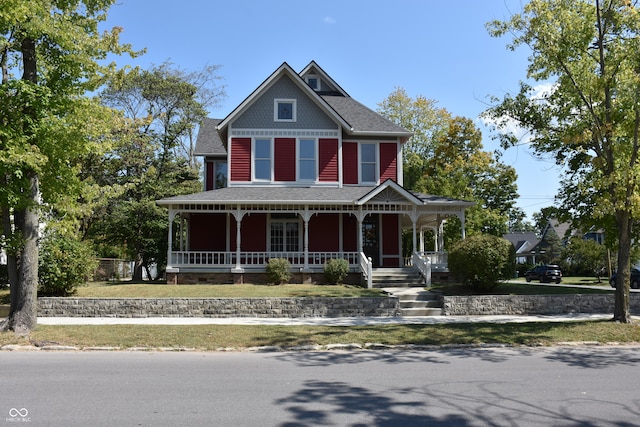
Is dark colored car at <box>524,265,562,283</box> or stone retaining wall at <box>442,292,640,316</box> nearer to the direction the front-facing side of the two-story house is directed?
the stone retaining wall

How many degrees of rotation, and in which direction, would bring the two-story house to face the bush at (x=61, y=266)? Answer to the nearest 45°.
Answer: approximately 45° to its right

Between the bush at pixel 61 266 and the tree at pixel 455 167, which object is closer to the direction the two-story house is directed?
the bush

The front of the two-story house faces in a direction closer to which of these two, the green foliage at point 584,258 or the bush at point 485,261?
the bush

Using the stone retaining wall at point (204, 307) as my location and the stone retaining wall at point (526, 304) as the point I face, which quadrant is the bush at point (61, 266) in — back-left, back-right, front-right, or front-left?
back-left

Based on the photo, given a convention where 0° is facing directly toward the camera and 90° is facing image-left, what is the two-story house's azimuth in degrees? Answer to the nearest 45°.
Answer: approximately 0°

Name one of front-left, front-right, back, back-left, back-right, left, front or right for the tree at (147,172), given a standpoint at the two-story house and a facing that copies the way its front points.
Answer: back-right

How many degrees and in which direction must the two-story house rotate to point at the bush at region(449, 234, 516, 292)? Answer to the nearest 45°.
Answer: approximately 45° to its left

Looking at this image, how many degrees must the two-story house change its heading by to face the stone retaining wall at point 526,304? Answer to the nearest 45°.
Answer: approximately 45° to its left

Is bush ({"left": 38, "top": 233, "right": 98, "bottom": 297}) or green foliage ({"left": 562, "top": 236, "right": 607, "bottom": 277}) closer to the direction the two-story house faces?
the bush
